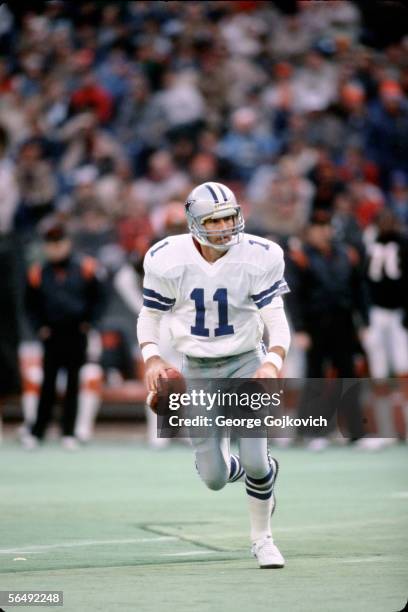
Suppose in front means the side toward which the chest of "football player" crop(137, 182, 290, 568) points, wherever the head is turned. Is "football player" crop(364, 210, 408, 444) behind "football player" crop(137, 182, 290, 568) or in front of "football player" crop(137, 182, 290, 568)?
behind

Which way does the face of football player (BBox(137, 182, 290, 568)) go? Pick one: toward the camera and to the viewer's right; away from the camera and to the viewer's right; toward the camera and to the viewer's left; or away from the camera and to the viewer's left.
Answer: toward the camera and to the viewer's right

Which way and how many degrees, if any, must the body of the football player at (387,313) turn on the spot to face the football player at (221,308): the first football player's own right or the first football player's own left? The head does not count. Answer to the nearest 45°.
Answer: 0° — they already face them

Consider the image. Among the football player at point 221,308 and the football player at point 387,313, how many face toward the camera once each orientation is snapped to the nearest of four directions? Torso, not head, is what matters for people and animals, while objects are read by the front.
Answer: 2

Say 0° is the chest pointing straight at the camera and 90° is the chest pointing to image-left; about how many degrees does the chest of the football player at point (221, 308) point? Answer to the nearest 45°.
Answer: approximately 0°
